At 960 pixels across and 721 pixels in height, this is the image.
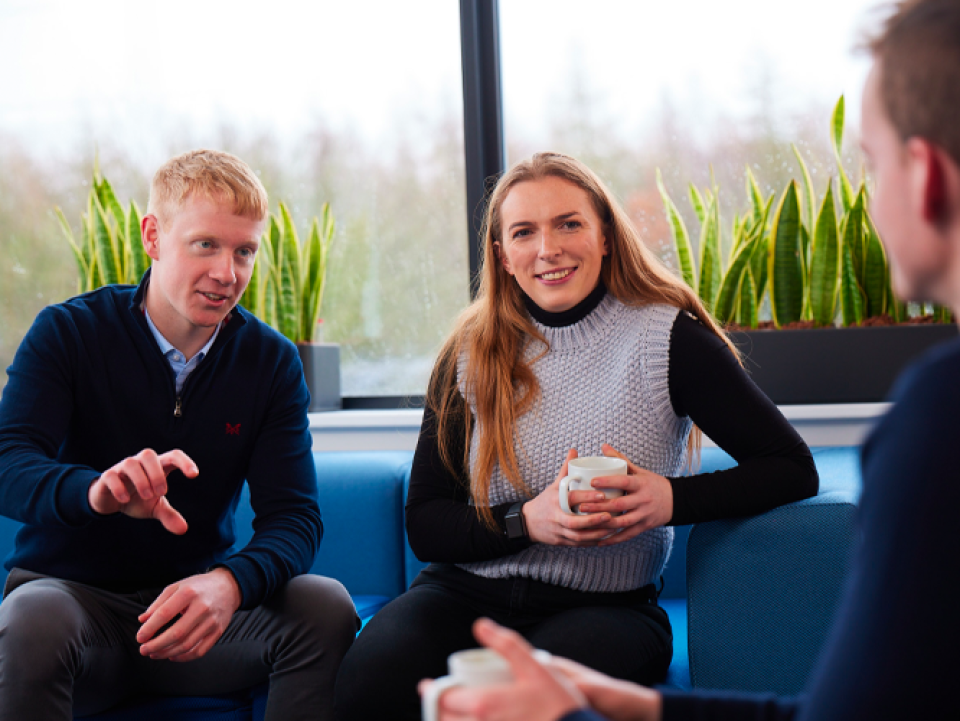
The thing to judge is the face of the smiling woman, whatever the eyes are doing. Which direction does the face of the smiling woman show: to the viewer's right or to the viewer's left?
to the viewer's right

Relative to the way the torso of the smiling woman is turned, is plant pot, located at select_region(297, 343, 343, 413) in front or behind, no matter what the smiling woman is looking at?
behind

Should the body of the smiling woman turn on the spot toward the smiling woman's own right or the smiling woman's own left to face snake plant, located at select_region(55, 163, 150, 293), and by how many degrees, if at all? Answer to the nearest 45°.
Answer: approximately 135° to the smiling woman's own right

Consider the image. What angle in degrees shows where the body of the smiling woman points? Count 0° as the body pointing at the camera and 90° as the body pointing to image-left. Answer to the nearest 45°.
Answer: approximately 0°
